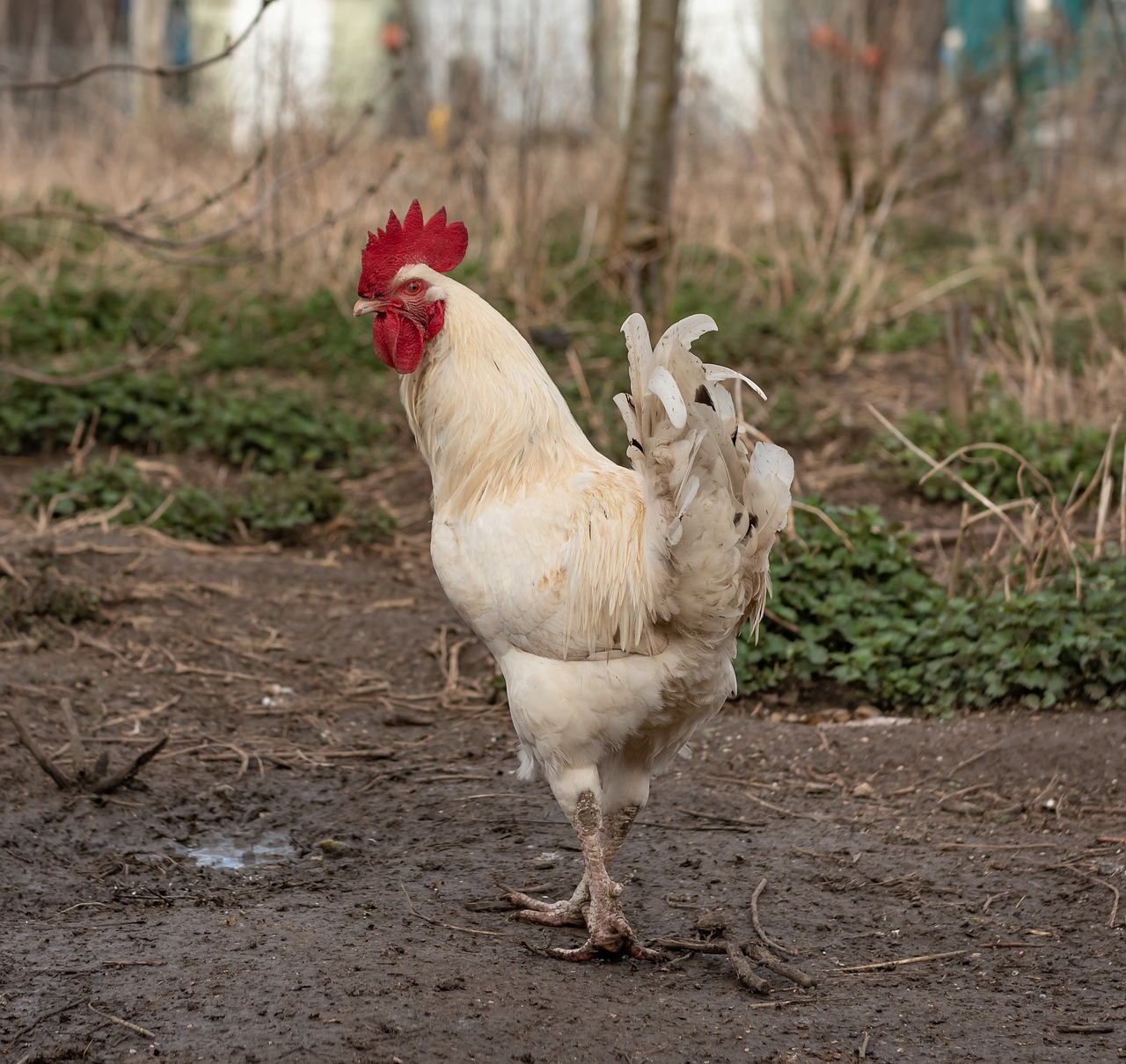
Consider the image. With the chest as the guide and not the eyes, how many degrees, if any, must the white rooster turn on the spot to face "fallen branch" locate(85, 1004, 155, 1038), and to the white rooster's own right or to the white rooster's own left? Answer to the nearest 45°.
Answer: approximately 45° to the white rooster's own left

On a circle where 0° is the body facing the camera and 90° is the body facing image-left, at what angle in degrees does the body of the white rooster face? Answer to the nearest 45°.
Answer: approximately 90°

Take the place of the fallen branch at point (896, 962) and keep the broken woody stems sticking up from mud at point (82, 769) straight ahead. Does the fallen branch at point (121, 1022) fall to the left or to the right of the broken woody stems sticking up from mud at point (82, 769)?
left

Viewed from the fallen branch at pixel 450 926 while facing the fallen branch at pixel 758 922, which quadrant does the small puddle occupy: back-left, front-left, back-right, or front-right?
back-left

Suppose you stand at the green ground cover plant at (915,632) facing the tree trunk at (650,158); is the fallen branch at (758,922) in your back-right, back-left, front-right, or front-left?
back-left

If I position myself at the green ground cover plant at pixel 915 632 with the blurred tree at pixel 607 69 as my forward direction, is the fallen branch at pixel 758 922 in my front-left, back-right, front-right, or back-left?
back-left
